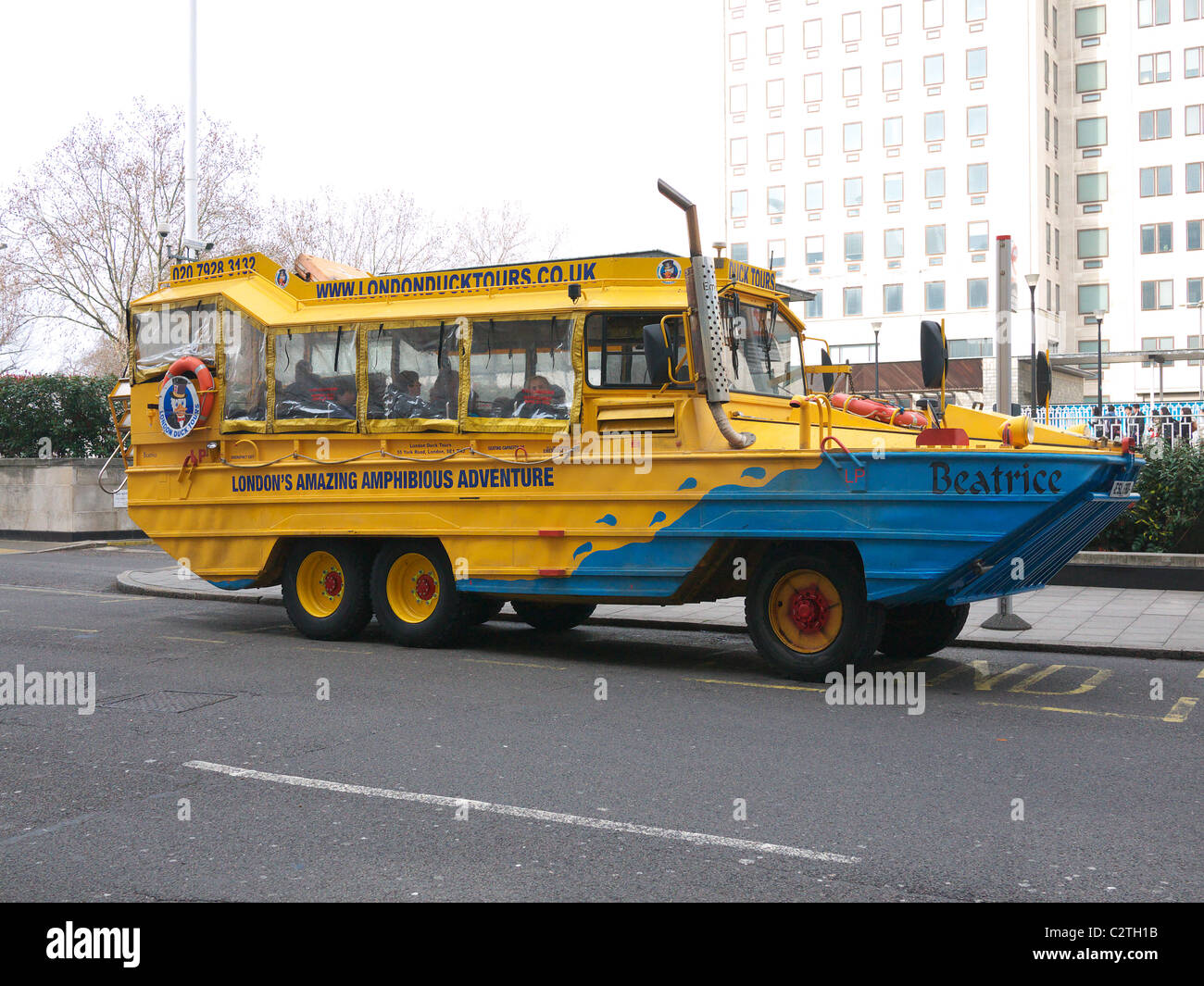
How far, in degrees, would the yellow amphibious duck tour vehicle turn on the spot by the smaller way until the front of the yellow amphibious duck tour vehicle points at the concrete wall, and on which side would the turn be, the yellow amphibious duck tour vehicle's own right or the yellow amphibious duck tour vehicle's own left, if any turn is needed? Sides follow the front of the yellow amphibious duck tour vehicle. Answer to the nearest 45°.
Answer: approximately 180°

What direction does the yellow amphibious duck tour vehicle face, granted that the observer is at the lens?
facing the viewer and to the right of the viewer

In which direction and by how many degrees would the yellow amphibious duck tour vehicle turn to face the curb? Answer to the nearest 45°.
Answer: approximately 90° to its left

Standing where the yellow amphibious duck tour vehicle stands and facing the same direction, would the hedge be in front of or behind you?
behind

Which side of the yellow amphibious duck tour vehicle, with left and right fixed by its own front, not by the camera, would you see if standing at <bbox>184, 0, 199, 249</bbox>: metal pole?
back

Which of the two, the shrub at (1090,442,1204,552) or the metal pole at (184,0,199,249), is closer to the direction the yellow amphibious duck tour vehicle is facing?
the shrub

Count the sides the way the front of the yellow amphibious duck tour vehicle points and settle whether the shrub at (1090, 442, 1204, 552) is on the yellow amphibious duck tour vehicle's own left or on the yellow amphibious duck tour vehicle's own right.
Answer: on the yellow amphibious duck tour vehicle's own left
